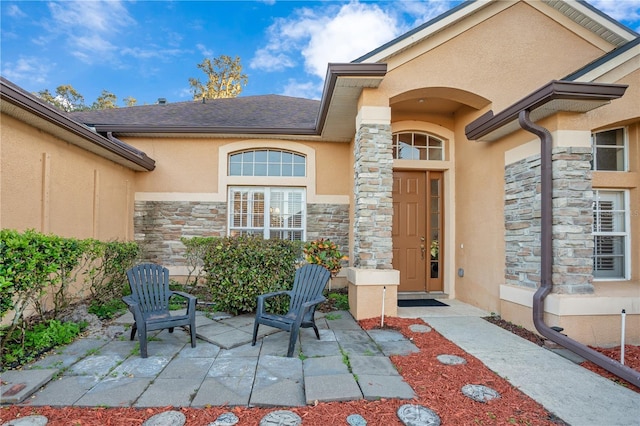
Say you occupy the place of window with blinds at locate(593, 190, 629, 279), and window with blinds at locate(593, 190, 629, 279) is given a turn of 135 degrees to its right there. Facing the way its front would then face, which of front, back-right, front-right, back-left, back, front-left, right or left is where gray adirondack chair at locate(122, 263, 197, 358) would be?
left

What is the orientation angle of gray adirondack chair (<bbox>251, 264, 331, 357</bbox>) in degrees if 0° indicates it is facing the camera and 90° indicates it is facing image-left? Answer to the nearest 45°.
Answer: approximately 45°

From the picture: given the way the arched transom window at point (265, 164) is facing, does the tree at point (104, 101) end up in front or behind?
behind

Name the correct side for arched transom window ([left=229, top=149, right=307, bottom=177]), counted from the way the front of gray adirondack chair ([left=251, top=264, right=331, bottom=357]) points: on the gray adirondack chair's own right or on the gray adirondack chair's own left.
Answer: on the gray adirondack chair's own right

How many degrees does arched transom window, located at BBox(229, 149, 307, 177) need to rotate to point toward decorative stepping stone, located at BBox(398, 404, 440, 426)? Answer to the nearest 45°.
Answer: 0° — it already faces it

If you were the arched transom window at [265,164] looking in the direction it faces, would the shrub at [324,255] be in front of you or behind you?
in front

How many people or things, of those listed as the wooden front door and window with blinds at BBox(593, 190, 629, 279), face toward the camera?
2

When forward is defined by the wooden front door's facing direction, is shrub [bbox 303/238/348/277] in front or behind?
in front

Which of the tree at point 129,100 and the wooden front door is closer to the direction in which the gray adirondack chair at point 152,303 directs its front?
the wooden front door
